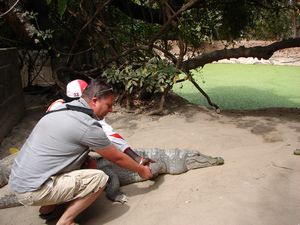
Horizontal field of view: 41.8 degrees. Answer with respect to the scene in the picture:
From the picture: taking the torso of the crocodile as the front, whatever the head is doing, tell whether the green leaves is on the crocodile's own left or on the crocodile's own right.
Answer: on the crocodile's own left

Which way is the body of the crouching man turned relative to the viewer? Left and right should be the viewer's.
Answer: facing to the right of the viewer

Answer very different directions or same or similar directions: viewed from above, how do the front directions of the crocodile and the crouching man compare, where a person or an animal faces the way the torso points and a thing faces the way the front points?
same or similar directions

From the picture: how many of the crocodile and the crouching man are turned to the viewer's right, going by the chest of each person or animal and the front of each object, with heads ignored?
2

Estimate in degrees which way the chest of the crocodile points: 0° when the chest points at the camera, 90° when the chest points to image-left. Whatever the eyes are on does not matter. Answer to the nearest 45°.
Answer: approximately 270°

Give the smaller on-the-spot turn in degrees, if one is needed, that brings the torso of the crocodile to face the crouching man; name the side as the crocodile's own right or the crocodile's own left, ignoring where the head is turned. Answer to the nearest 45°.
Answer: approximately 135° to the crocodile's own right

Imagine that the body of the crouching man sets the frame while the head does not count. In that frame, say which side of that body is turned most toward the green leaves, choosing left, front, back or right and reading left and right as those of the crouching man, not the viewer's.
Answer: left

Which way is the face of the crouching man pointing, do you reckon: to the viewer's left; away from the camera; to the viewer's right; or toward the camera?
to the viewer's right
